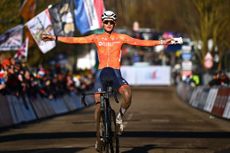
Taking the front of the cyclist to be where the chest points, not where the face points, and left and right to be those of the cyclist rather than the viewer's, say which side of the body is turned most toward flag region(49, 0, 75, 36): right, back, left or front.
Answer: back

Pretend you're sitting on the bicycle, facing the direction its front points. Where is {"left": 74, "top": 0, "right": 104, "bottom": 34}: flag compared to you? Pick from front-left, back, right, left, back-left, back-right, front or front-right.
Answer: back

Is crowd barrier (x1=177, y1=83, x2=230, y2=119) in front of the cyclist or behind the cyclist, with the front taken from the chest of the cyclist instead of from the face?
behind

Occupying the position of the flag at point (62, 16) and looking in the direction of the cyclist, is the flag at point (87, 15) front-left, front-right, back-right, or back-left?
front-left

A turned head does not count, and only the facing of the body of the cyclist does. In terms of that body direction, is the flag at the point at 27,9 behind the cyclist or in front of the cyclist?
behind

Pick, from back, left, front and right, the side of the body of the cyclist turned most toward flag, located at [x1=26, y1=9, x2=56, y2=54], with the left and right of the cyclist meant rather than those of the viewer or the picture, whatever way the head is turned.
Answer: back

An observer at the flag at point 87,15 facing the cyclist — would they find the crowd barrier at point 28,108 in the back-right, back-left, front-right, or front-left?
front-right

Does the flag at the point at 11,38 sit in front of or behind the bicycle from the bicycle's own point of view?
behind

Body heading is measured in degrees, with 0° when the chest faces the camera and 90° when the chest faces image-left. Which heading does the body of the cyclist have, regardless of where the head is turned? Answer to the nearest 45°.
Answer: approximately 0°

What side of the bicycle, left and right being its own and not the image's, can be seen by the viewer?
front

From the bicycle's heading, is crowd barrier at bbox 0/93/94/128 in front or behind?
behind

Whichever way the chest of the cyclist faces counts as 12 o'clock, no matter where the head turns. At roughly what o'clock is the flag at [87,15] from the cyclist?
The flag is roughly at 6 o'clock from the cyclist.
